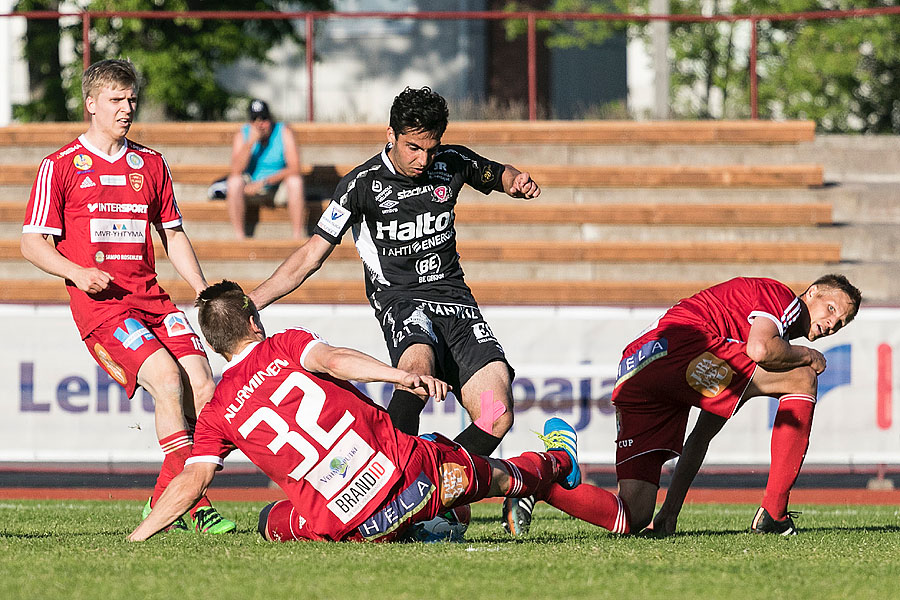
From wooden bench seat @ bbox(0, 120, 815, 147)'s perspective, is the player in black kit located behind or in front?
in front

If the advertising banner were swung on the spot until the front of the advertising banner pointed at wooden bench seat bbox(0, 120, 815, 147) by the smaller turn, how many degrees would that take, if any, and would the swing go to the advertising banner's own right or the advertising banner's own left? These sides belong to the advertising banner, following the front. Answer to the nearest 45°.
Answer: approximately 180°

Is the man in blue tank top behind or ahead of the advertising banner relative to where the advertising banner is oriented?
behind

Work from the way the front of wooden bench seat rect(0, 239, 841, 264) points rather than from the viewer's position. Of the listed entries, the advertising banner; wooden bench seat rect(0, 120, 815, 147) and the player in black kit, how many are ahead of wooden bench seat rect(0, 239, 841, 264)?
2

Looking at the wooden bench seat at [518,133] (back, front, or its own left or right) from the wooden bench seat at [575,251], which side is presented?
front

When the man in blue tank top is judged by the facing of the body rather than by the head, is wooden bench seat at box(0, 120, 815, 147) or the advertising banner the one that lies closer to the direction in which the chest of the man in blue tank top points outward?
the advertising banner

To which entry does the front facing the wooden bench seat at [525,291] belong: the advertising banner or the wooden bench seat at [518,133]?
the wooden bench seat at [518,133]
